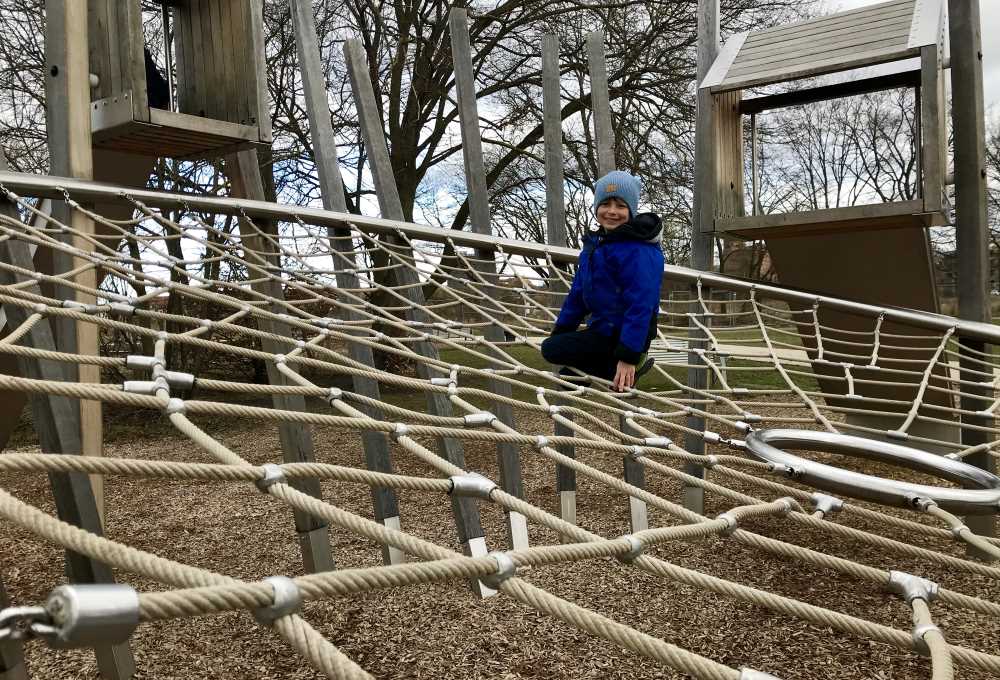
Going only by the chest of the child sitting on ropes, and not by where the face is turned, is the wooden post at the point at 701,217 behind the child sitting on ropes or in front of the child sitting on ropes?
behind

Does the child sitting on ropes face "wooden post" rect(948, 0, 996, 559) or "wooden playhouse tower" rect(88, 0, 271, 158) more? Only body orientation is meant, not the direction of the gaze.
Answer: the wooden playhouse tower

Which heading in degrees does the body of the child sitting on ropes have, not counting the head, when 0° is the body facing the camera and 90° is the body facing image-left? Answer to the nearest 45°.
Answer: approximately 45°

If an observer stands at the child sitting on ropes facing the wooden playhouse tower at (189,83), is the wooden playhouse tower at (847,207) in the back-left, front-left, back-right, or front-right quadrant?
back-right

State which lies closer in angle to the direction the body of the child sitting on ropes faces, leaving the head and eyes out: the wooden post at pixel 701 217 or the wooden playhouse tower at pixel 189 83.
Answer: the wooden playhouse tower

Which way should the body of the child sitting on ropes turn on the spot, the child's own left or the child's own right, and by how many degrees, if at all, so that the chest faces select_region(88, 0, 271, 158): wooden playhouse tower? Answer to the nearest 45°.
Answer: approximately 45° to the child's own right
